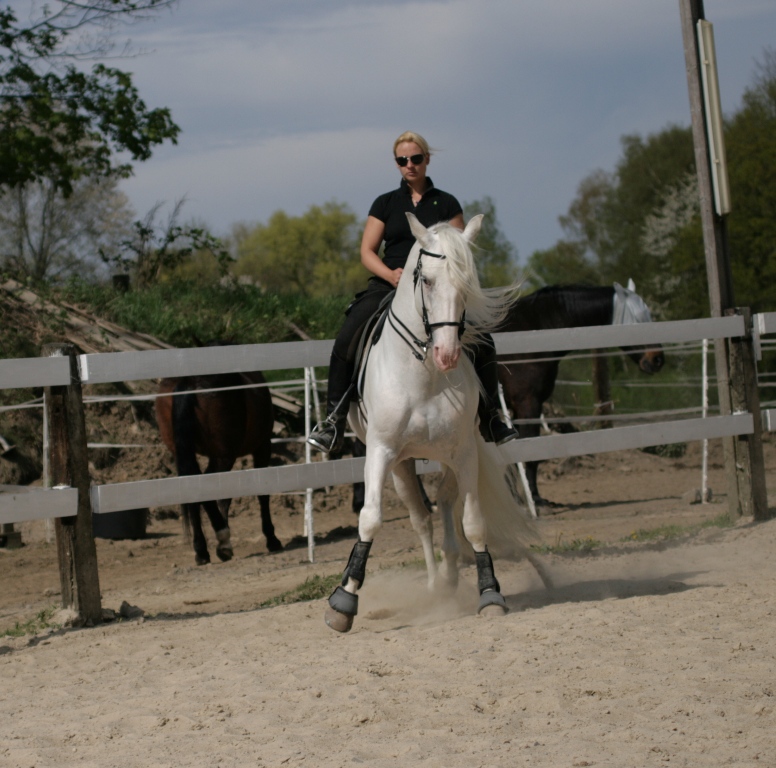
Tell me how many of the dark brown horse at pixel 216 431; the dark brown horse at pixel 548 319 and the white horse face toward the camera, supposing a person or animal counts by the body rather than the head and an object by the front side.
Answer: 1

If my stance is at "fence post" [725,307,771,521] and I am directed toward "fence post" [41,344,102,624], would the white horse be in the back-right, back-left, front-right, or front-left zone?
front-left

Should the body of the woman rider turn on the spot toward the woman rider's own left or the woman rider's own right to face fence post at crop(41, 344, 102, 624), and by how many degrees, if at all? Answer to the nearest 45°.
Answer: approximately 90° to the woman rider's own right

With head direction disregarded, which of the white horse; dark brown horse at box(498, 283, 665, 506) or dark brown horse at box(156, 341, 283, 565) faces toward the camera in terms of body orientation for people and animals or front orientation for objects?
the white horse

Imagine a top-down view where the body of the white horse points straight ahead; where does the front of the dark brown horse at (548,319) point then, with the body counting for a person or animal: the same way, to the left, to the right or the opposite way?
to the left

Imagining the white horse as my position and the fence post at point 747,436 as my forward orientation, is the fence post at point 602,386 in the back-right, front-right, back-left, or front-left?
front-left

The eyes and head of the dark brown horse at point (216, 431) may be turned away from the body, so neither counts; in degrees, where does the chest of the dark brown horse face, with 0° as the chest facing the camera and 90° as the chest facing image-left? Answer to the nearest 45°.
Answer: approximately 225°

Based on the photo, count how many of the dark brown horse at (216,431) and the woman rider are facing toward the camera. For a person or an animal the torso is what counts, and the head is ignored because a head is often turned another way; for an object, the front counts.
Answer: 1

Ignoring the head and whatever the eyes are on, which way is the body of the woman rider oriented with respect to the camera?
toward the camera

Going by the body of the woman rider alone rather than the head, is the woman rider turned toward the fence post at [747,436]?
no

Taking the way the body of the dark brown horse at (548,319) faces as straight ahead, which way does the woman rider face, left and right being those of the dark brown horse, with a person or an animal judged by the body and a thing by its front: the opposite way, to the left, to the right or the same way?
to the right

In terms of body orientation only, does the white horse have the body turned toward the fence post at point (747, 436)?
no

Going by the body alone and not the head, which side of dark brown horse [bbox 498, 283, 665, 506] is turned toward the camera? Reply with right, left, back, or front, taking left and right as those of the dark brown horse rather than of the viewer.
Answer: right

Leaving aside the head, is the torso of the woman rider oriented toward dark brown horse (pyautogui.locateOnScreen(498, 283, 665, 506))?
no

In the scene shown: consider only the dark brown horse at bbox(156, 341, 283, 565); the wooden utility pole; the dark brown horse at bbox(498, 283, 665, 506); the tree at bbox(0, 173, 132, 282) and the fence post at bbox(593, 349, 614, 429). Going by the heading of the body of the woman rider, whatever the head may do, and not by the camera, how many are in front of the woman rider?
0

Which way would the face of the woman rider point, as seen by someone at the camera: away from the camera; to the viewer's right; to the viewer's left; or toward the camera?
toward the camera

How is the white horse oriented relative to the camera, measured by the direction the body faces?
toward the camera
